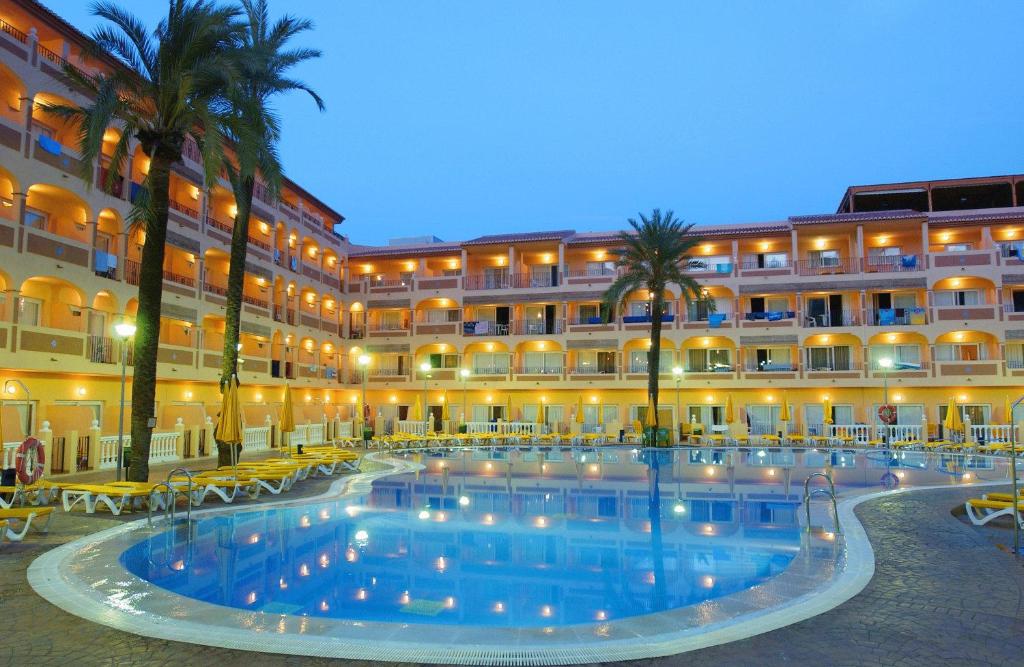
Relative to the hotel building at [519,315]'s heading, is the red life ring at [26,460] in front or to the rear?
in front

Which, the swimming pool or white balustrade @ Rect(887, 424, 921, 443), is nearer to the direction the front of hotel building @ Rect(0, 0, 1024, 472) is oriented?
the swimming pool

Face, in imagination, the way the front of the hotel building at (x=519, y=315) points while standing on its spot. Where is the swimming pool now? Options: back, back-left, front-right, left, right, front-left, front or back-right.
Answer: front

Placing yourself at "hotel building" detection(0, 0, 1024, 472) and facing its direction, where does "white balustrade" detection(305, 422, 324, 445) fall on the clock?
The white balustrade is roughly at 2 o'clock from the hotel building.

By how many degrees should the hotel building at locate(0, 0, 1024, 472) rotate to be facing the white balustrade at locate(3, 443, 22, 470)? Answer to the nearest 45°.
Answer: approximately 45° to its right

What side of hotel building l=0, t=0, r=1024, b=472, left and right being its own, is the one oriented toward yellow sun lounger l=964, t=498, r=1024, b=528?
front

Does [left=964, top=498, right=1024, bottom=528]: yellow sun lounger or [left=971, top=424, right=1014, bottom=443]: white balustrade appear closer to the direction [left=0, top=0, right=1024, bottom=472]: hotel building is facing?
the yellow sun lounger

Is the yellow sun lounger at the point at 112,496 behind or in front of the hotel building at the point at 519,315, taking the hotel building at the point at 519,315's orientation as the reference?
in front

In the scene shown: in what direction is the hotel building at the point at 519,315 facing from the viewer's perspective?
toward the camera

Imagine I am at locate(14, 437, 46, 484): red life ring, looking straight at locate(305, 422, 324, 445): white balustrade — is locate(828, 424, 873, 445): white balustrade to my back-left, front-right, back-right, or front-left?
front-right
